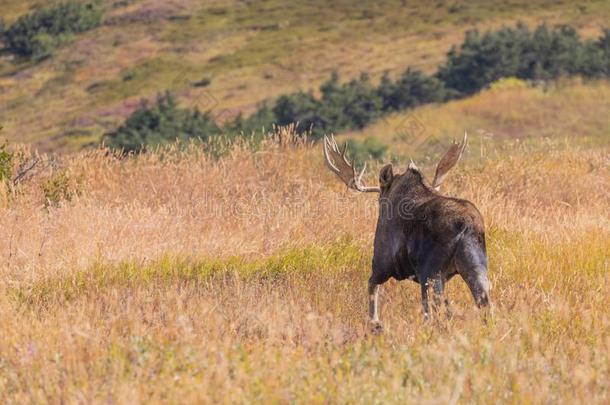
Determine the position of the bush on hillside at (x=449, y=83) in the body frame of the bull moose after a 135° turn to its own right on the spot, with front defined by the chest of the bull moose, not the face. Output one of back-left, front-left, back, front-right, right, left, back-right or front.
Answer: left

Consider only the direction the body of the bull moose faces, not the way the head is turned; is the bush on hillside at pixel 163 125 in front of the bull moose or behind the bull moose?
in front

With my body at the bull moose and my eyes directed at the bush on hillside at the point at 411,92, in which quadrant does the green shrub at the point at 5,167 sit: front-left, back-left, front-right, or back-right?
front-left

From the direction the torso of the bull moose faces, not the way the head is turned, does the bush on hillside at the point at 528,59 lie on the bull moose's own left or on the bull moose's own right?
on the bull moose's own right

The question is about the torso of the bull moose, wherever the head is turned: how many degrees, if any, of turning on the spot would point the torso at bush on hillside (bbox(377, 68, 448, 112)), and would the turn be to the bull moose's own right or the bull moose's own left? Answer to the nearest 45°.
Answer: approximately 45° to the bull moose's own right

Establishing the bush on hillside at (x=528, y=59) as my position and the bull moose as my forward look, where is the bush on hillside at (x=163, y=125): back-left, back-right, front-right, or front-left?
front-right

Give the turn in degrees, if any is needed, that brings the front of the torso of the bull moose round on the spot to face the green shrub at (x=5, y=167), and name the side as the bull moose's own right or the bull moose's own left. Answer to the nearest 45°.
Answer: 0° — it already faces it

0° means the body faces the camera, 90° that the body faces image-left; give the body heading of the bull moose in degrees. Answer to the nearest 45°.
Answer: approximately 135°
